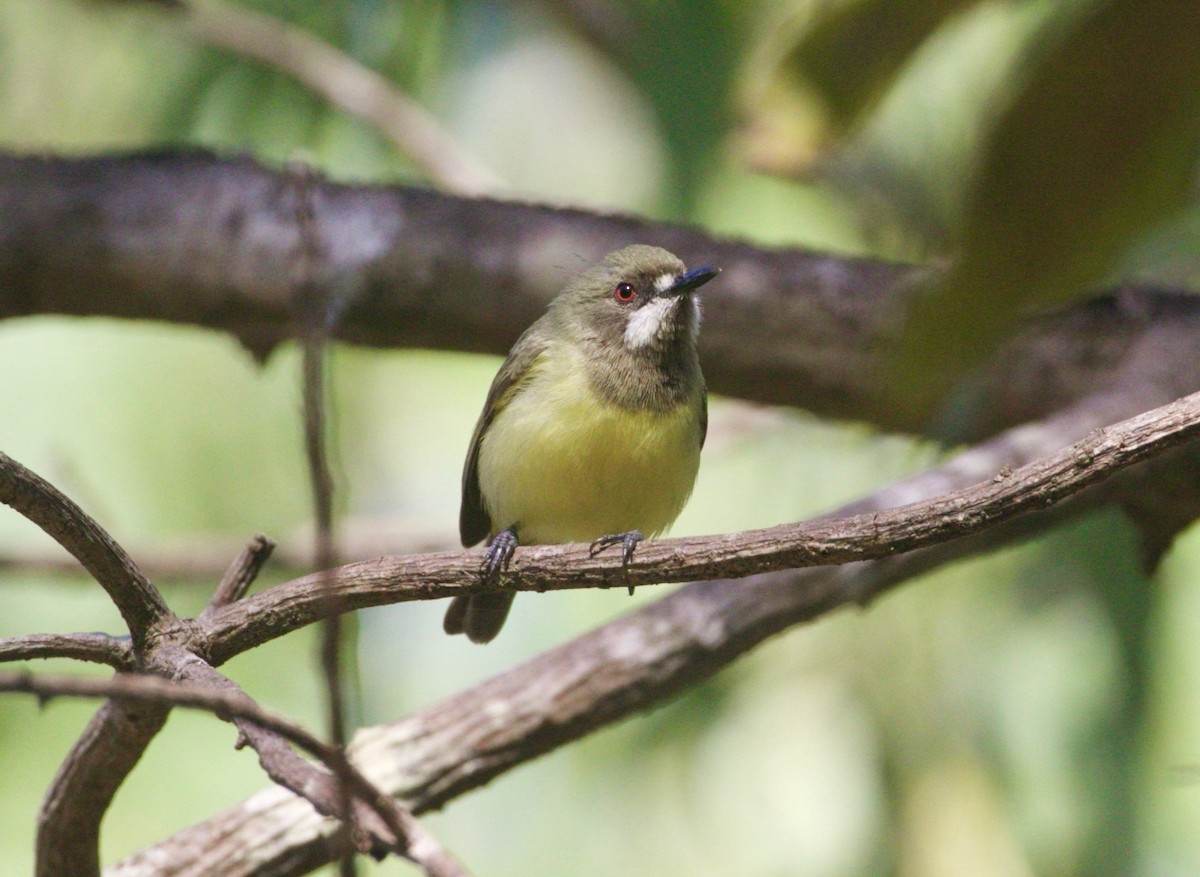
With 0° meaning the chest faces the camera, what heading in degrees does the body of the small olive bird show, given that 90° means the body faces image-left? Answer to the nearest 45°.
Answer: approximately 315°
